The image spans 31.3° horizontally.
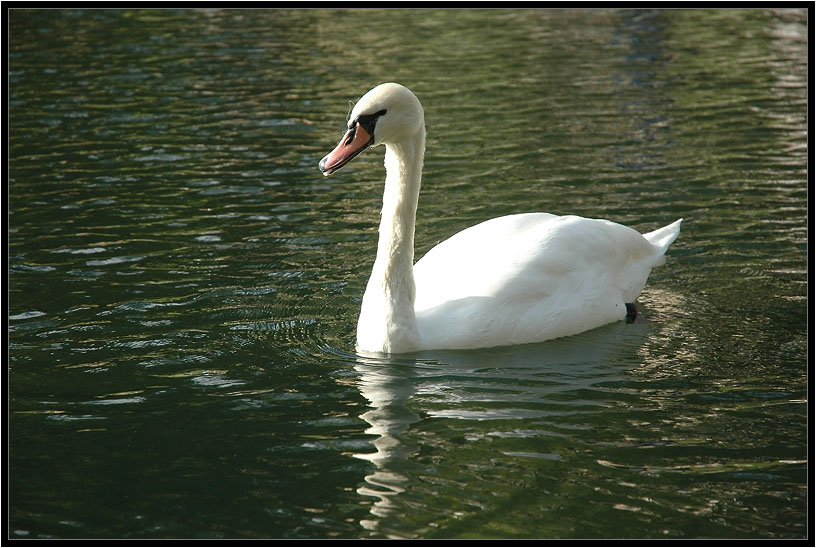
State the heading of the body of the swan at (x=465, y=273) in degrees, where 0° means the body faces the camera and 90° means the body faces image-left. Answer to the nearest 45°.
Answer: approximately 90°
